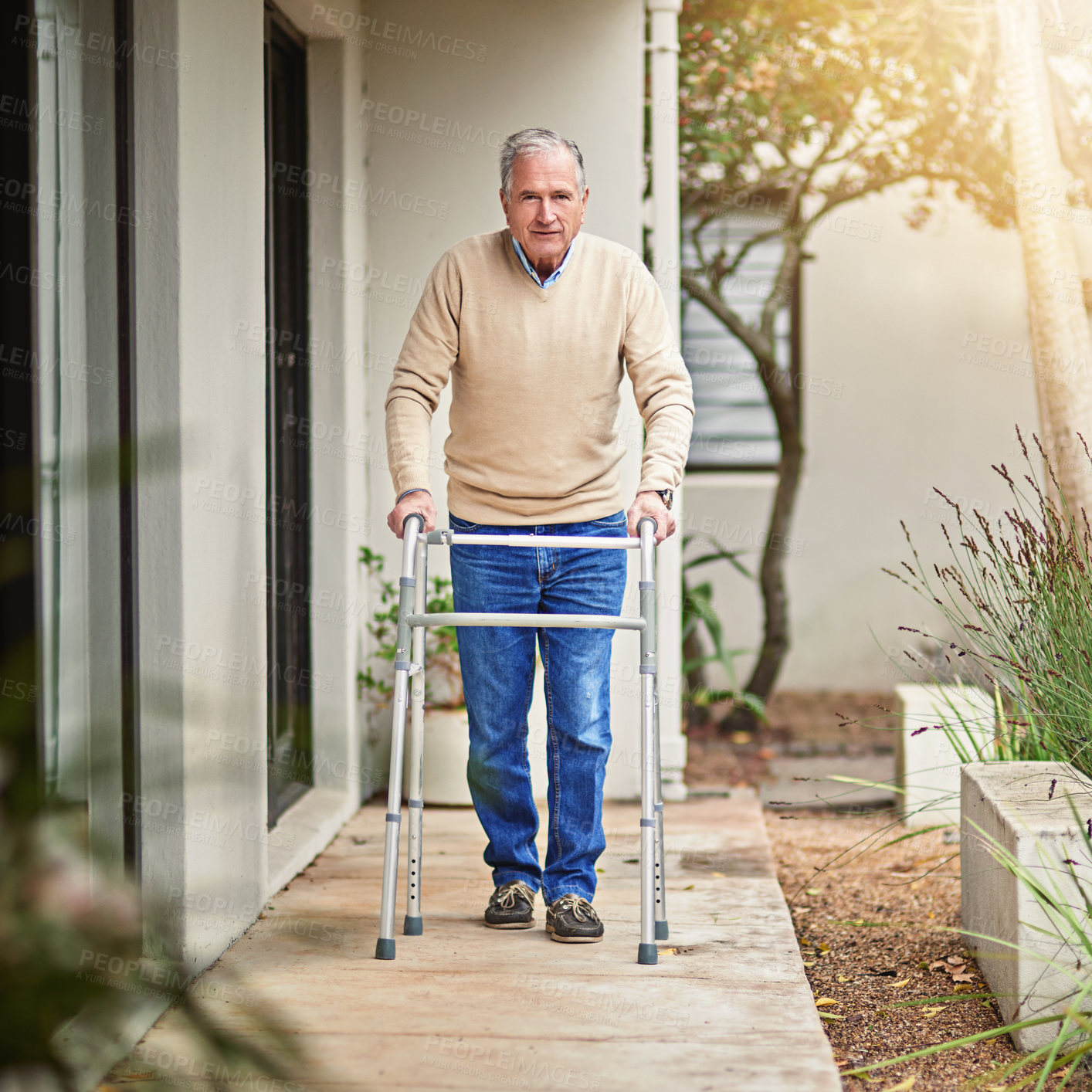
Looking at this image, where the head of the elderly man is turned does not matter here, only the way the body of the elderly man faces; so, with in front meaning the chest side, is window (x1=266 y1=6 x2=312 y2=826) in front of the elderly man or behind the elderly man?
behind

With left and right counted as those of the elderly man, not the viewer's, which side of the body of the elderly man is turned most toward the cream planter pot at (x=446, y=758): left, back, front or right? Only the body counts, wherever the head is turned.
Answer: back

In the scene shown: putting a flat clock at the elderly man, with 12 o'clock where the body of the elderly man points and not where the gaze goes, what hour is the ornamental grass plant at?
The ornamental grass plant is roughly at 9 o'clock from the elderly man.

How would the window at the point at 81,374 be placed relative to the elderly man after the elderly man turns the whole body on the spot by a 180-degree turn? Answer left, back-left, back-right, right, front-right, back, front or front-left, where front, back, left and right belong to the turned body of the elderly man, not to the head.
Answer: back-left

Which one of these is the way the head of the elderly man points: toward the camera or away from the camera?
toward the camera

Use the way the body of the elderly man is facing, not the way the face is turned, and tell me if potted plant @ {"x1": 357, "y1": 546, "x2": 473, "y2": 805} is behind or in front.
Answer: behind

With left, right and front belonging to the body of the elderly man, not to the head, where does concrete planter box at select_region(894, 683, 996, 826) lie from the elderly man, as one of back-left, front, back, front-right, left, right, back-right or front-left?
back-left

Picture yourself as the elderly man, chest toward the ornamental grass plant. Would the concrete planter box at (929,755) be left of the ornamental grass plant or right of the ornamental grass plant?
left

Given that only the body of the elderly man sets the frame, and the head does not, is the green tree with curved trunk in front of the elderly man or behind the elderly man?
behind

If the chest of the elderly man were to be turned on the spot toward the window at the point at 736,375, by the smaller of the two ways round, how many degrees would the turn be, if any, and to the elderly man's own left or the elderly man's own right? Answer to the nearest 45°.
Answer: approximately 180°

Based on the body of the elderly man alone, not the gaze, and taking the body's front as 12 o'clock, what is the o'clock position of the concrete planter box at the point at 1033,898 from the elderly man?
The concrete planter box is roughly at 10 o'clock from the elderly man.
